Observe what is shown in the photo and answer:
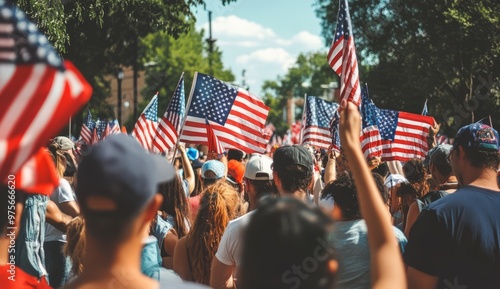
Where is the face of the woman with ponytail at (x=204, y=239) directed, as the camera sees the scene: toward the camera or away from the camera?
away from the camera

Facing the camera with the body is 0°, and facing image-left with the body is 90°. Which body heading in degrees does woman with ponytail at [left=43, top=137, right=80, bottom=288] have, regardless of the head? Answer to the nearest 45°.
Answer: approximately 225°

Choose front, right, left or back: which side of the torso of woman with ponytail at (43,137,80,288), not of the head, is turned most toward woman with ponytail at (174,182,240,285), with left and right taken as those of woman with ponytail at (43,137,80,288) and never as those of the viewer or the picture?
right

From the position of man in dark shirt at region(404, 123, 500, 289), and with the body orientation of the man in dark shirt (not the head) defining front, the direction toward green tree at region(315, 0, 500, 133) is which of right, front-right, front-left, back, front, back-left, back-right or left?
front-right

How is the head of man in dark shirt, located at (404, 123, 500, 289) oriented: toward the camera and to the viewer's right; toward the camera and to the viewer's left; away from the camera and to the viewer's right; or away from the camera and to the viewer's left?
away from the camera and to the viewer's left

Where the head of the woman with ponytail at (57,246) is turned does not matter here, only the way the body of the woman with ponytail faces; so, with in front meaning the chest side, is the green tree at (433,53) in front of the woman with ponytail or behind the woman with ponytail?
in front

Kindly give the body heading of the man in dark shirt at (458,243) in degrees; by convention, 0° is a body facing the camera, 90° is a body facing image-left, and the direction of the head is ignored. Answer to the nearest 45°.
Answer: approximately 135°
